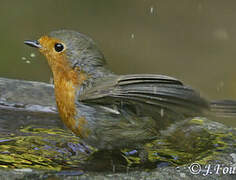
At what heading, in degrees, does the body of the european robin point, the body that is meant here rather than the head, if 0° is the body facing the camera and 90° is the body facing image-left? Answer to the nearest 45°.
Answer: approximately 90°
